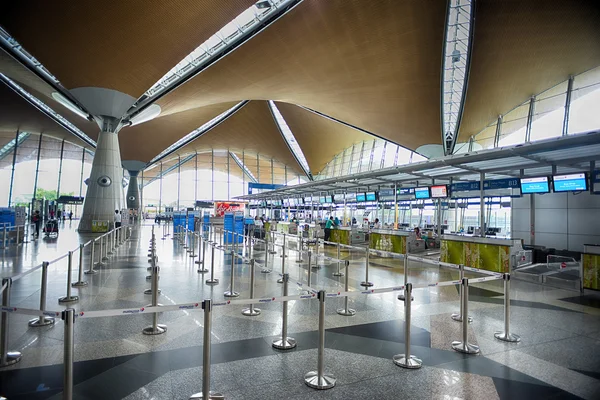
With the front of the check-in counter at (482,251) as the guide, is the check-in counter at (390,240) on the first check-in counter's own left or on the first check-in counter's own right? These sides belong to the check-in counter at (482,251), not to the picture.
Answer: on the first check-in counter's own right

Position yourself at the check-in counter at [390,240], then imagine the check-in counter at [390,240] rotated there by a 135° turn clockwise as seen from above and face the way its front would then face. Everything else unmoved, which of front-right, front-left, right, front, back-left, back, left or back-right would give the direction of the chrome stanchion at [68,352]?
back

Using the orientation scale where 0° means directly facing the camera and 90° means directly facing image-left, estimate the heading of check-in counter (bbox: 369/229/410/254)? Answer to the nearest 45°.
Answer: approximately 45°

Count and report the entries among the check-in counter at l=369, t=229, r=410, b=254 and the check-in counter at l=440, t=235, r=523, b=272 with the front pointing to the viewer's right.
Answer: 0

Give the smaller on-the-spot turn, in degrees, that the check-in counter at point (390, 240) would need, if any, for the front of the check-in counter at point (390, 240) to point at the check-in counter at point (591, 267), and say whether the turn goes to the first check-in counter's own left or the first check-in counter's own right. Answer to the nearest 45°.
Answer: approximately 90° to the first check-in counter's own left

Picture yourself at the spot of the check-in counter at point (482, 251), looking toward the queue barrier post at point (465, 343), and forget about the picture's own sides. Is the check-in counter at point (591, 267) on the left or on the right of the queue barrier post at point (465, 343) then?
left

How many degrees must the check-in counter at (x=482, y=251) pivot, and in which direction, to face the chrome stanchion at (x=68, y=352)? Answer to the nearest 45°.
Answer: approximately 45° to its left

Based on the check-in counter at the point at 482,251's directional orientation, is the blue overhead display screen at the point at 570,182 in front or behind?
behind

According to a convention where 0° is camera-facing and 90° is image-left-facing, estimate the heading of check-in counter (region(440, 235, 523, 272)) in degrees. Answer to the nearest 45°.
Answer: approximately 45°

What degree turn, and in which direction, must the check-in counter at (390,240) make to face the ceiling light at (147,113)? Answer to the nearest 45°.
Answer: approximately 45° to its right

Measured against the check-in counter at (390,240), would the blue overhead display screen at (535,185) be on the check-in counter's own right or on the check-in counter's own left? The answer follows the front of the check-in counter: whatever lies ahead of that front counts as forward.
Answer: on the check-in counter's own left

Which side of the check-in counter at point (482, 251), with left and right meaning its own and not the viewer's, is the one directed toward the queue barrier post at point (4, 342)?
front

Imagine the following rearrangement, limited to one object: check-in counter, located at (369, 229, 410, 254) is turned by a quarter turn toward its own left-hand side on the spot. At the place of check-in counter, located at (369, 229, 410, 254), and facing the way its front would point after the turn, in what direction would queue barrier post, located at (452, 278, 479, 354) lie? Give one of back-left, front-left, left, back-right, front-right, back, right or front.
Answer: front-right

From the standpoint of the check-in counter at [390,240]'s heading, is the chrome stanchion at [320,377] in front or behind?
in front

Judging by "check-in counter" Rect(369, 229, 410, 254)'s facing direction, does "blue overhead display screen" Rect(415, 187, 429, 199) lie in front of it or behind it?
behind
